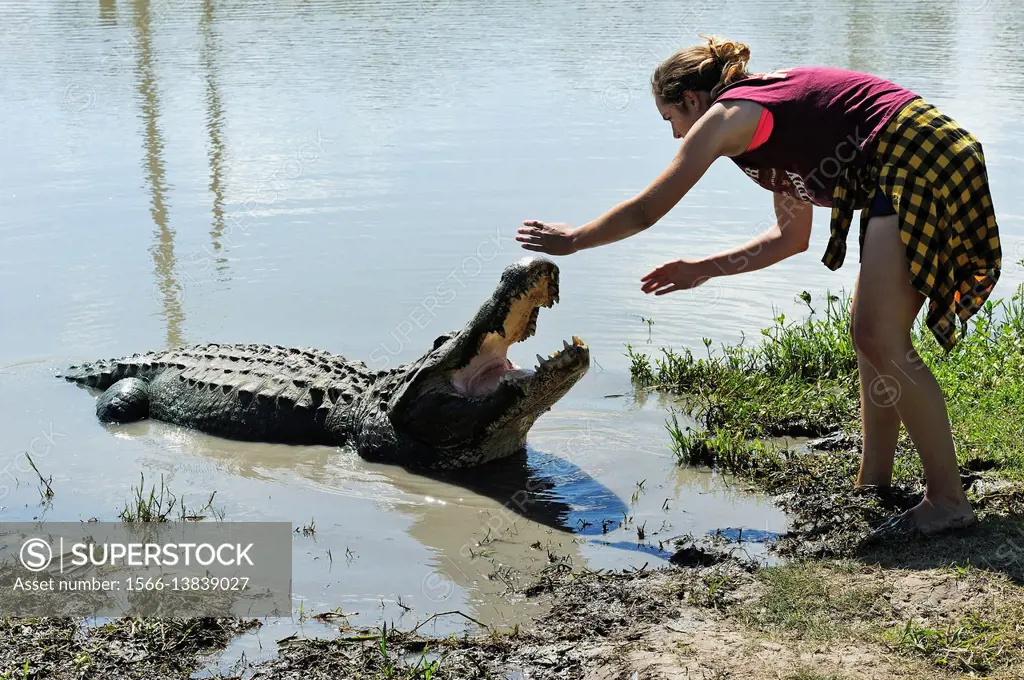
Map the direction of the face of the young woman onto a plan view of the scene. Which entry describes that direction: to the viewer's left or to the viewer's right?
to the viewer's left

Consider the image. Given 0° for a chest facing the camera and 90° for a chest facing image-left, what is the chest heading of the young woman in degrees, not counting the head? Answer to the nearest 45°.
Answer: approximately 90°

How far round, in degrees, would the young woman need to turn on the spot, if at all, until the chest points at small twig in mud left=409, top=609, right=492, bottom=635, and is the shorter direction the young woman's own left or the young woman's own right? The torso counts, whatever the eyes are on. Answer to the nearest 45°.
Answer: approximately 45° to the young woman's own left
